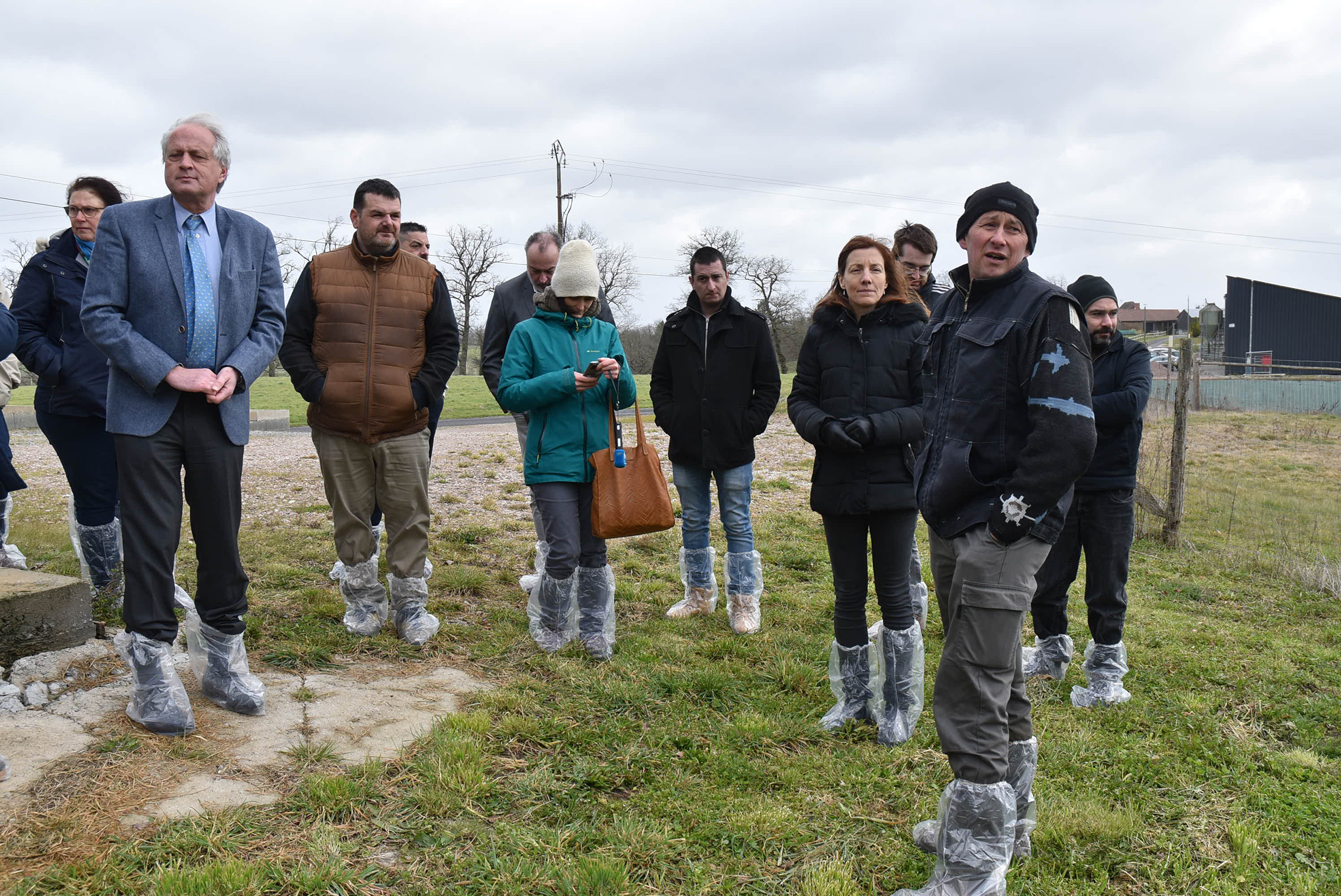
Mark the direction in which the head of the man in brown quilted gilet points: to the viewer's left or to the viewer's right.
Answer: to the viewer's right

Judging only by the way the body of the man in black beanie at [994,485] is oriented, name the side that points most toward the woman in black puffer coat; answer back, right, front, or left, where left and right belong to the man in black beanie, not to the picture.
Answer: right

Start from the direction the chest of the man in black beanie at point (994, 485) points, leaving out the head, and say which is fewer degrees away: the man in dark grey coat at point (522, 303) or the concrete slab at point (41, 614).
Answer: the concrete slab

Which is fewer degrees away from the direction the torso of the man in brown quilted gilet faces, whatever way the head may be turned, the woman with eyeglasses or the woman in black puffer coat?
the woman in black puffer coat

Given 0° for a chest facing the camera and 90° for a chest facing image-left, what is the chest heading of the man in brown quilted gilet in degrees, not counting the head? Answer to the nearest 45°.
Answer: approximately 0°

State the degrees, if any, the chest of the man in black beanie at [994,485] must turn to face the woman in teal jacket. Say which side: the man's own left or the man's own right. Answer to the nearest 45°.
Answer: approximately 90° to the man's own right

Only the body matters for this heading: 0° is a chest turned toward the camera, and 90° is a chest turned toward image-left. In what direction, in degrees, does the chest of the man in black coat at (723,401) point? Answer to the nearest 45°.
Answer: approximately 0°

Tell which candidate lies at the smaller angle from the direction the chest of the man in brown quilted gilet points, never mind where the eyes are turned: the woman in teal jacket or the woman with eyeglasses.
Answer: the woman in teal jacket

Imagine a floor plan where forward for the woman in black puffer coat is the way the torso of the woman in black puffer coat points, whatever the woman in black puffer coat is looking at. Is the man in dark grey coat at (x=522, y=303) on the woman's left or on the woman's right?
on the woman's right

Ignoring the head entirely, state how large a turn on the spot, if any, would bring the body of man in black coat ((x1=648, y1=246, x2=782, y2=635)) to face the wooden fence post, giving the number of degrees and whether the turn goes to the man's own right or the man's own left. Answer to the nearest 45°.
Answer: approximately 135° to the man's own left

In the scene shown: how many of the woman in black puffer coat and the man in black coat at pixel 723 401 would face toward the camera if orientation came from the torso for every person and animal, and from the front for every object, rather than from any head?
2
